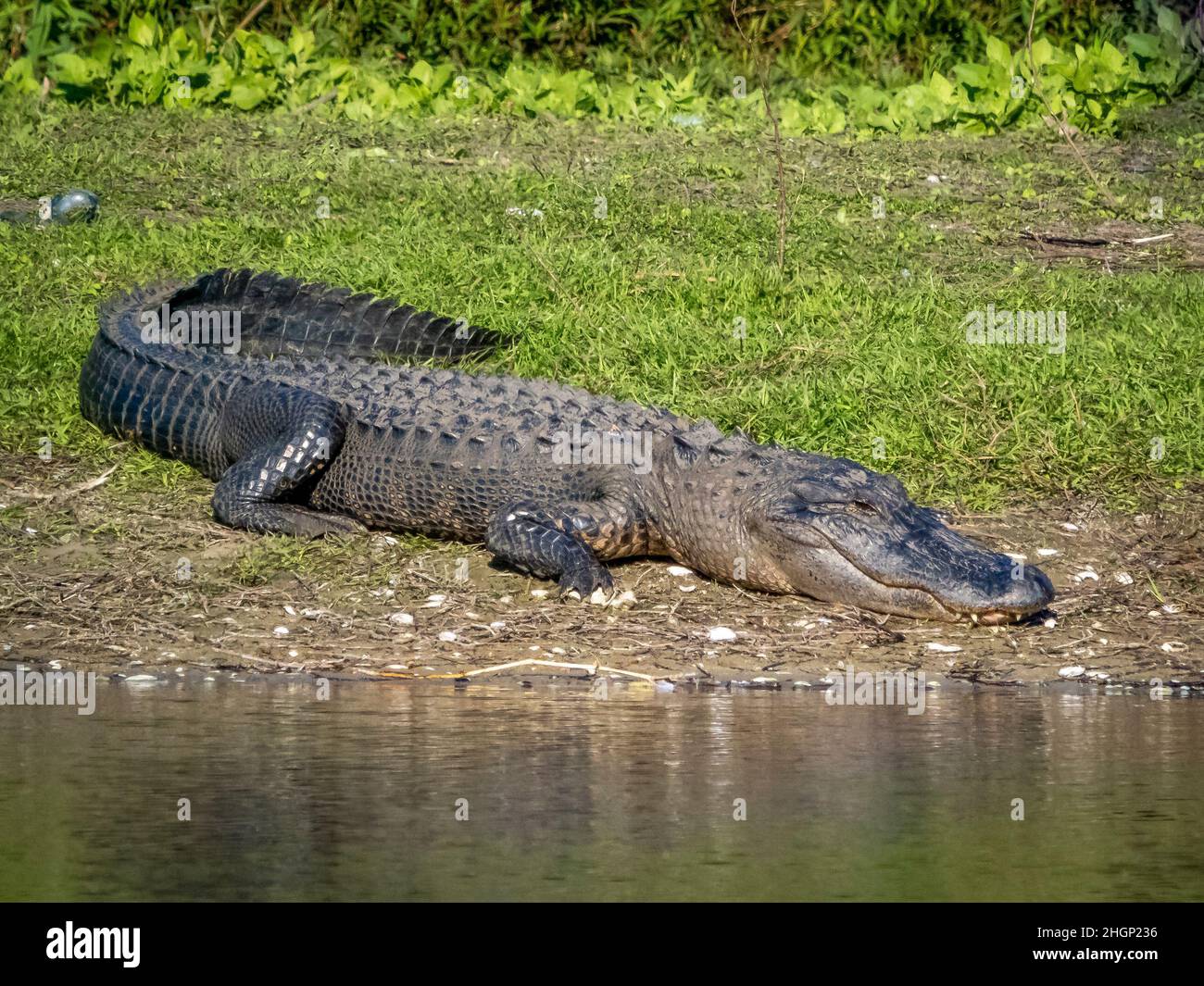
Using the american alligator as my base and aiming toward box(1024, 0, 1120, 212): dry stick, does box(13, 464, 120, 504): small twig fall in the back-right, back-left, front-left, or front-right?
back-left

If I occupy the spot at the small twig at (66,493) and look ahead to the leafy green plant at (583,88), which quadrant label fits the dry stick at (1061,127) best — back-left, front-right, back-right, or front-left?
front-right

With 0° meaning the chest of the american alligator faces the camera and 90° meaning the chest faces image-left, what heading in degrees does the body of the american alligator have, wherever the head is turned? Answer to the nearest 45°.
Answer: approximately 315°

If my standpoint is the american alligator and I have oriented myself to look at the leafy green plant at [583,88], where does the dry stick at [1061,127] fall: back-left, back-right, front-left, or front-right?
front-right

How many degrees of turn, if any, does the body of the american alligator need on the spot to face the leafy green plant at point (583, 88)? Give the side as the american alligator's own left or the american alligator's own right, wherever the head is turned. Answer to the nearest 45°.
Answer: approximately 135° to the american alligator's own left

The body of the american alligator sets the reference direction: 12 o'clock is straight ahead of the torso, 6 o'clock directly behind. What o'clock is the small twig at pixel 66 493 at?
The small twig is roughly at 5 o'clock from the american alligator.

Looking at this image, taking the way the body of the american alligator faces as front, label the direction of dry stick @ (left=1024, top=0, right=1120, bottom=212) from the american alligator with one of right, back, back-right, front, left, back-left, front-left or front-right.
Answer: left

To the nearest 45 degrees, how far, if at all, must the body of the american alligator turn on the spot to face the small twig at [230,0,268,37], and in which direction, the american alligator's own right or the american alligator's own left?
approximately 135° to the american alligator's own left

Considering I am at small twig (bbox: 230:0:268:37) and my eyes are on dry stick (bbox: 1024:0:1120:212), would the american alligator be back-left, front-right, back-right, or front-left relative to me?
front-right
